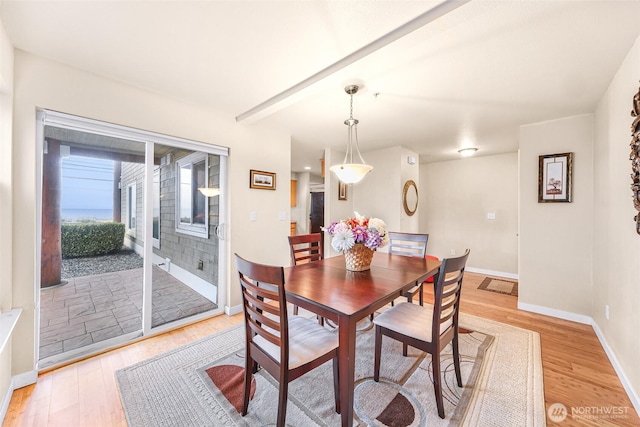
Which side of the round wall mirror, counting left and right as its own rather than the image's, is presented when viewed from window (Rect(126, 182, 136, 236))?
right

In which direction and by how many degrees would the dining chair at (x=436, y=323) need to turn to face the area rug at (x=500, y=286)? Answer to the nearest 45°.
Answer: approximately 45° to its right

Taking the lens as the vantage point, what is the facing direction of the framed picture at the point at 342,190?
facing the viewer and to the right of the viewer

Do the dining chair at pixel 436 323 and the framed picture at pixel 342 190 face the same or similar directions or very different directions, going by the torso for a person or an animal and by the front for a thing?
very different directions

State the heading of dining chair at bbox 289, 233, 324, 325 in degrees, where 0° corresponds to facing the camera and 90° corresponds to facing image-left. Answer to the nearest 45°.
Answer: approximately 315°

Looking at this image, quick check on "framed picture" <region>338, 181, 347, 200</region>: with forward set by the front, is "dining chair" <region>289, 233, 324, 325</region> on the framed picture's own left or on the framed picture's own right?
on the framed picture's own right

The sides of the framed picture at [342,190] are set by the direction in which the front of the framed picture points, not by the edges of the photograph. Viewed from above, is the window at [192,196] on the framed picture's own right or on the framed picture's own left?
on the framed picture's own right

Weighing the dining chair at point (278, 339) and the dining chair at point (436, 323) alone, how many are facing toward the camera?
0

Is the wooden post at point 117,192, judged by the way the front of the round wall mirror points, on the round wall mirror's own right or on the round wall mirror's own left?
on the round wall mirror's own right

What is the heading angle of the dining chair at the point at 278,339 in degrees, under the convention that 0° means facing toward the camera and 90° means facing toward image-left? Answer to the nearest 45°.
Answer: approximately 225°

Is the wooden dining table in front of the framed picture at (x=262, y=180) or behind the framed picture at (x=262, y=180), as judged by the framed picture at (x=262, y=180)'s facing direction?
in front

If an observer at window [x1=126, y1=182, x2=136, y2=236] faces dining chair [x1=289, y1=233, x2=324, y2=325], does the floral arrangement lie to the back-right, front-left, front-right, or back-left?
front-right
